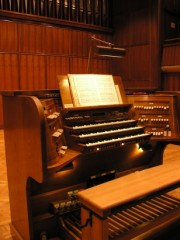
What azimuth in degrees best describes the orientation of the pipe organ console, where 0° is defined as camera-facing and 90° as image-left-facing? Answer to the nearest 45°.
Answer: approximately 315°
